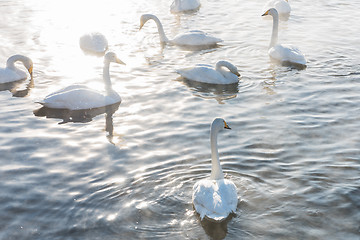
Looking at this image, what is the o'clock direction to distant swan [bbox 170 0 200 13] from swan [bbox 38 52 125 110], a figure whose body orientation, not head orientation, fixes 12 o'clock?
The distant swan is roughly at 10 o'clock from the swan.

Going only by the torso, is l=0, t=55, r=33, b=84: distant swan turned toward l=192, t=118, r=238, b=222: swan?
no

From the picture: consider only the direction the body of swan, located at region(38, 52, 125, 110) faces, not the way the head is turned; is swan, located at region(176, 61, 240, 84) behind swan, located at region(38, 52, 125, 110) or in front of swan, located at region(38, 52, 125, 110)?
in front

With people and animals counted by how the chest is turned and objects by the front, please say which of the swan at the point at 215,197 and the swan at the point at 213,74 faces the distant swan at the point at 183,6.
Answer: the swan at the point at 215,197

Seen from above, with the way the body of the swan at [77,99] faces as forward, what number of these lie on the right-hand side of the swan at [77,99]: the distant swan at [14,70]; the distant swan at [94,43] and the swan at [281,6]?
0

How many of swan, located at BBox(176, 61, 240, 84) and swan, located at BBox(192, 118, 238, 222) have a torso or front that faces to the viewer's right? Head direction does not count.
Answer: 1

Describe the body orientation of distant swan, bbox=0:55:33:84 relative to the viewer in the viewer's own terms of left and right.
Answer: facing to the right of the viewer

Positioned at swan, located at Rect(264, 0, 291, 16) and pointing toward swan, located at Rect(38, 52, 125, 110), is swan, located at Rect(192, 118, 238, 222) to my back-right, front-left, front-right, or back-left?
front-left

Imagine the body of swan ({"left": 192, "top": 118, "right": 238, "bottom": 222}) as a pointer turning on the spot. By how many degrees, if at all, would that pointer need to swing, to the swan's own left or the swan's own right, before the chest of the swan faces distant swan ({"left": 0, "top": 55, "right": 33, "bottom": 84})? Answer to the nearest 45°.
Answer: approximately 45° to the swan's own left

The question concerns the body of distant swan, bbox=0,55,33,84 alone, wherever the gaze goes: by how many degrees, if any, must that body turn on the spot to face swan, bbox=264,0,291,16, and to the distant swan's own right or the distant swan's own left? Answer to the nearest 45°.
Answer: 0° — it already faces it

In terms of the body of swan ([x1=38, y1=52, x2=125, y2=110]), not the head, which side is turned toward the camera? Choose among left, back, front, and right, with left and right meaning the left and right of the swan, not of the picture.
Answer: right

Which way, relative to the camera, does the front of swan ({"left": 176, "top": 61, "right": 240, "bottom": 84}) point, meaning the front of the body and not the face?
to the viewer's right

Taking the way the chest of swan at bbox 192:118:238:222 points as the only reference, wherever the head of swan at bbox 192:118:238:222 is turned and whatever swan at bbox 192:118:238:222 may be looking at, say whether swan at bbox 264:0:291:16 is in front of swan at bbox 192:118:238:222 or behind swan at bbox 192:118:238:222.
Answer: in front

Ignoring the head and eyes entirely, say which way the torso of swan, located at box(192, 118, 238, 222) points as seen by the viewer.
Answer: away from the camera

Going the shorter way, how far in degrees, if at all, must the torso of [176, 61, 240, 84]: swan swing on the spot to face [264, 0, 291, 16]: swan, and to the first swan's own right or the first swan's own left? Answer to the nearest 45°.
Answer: approximately 90° to the first swan's own left

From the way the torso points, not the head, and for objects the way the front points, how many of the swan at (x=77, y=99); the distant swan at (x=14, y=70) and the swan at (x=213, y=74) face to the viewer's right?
3

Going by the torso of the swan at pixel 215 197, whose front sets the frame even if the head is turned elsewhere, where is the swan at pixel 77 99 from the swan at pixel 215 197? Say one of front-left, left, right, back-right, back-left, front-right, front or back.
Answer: front-left

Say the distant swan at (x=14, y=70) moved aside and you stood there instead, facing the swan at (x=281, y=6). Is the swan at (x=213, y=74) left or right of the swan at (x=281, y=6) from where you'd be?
right

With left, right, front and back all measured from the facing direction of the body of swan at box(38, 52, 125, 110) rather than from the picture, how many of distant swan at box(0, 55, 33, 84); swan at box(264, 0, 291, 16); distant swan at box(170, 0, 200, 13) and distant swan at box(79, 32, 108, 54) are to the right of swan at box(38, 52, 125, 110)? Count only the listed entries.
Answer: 0

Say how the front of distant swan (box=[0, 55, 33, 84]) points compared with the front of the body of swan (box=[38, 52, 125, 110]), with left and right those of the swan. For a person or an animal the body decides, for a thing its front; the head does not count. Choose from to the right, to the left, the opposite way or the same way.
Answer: the same way

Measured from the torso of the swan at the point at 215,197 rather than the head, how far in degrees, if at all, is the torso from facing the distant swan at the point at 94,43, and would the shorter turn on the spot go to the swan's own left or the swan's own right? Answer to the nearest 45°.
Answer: approximately 45° to the swan's own left

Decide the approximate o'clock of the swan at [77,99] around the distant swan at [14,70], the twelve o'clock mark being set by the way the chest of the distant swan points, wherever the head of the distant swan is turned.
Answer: The swan is roughly at 2 o'clock from the distant swan.
